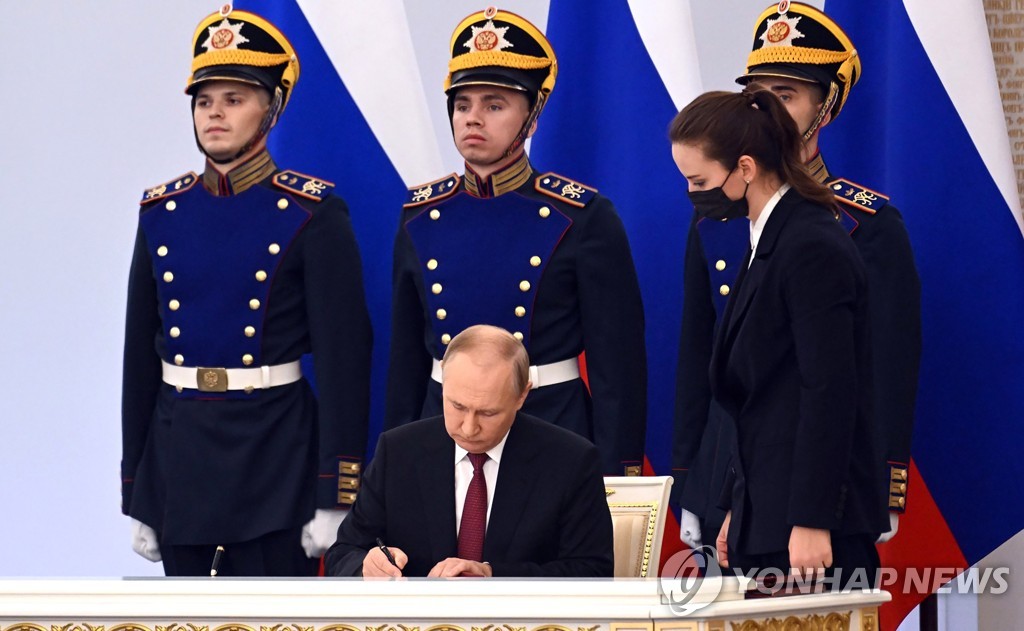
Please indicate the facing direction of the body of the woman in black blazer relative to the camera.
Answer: to the viewer's left

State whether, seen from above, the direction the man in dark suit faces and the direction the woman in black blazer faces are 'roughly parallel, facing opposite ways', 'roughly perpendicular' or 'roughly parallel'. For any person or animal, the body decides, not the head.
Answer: roughly perpendicular

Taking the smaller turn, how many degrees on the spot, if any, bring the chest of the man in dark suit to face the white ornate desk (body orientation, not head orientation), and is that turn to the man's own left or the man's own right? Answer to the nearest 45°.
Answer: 0° — they already face it

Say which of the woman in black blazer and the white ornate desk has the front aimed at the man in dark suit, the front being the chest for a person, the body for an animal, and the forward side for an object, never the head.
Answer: the woman in black blazer

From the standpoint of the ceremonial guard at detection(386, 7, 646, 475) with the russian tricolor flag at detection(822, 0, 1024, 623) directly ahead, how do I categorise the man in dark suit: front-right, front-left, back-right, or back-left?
back-right

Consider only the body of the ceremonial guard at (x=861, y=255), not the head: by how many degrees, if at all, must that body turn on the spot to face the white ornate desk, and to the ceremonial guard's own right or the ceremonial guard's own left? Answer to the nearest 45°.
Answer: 0° — they already face it

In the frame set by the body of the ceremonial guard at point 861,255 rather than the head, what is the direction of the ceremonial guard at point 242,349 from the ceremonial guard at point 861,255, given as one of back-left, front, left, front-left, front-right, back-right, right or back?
front-right

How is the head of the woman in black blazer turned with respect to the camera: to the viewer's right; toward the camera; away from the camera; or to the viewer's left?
to the viewer's left

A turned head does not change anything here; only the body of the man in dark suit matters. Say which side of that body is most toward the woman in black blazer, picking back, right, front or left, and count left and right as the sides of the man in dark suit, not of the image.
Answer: left

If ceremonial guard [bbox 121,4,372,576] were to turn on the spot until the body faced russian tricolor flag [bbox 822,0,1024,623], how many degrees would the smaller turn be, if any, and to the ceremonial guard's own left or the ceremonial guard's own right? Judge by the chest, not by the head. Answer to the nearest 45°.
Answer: approximately 135° to the ceremonial guard's own left
